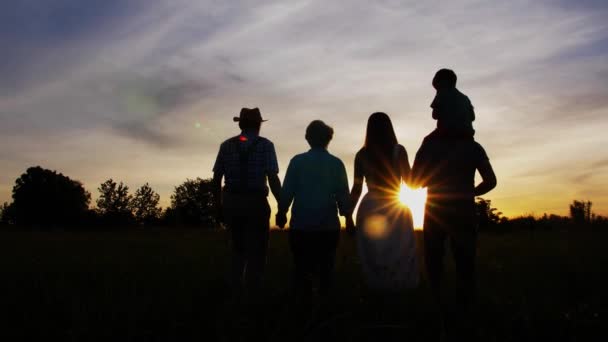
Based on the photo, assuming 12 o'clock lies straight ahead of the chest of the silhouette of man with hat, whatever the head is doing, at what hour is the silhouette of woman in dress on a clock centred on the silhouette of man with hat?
The silhouette of woman in dress is roughly at 4 o'clock from the silhouette of man with hat.

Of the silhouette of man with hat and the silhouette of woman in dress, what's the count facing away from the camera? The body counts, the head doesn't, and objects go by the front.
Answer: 2

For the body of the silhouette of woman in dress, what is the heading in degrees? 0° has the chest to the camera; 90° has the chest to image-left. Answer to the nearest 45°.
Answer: approximately 180°

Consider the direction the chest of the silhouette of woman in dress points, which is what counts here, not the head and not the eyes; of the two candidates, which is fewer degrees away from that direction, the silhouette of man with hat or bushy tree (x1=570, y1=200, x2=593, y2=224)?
the bushy tree

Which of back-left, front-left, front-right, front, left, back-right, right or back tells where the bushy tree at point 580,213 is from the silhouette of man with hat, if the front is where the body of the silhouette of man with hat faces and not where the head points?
front-right

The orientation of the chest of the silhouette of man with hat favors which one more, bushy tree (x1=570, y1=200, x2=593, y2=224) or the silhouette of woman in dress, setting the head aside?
the bushy tree

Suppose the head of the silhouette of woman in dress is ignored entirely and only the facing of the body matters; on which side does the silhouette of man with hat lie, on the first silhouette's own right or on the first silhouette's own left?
on the first silhouette's own left

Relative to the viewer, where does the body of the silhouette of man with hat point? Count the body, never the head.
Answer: away from the camera

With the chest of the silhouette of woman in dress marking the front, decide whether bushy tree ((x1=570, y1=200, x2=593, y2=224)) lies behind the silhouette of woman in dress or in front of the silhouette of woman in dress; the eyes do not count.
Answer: in front
